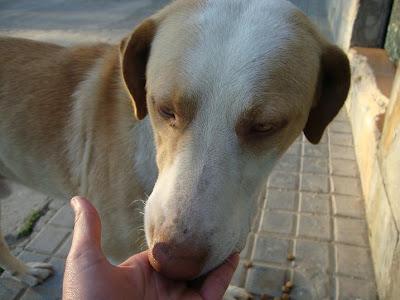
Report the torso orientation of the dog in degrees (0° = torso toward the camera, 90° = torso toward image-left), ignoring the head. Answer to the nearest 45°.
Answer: approximately 315°
